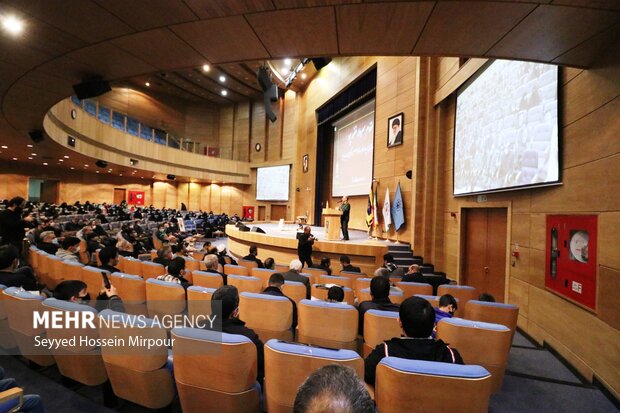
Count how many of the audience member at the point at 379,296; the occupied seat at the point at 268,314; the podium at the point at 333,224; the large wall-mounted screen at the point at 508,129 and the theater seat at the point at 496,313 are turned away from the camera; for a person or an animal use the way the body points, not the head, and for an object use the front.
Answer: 3

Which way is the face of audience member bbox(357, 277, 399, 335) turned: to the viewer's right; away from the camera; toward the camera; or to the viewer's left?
away from the camera

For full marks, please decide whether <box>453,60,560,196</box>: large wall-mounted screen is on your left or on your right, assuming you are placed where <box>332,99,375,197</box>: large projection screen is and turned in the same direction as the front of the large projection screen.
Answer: on your left

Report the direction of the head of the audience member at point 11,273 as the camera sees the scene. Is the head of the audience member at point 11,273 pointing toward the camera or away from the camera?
away from the camera

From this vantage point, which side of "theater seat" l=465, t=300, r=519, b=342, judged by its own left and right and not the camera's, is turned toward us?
back

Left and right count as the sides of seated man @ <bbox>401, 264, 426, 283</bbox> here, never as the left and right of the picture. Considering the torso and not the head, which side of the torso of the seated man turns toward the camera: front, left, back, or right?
back

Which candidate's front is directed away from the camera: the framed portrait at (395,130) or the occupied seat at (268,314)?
the occupied seat

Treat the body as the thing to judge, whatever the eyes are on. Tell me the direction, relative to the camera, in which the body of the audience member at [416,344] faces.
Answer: away from the camera

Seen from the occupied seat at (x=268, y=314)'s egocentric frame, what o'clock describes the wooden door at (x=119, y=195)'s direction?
The wooden door is roughly at 11 o'clock from the occupied seat.

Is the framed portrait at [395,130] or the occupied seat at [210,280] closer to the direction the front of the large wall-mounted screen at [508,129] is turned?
the occupied seat

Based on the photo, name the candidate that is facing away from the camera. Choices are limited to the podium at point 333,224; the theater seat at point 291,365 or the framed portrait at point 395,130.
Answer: the theater seat

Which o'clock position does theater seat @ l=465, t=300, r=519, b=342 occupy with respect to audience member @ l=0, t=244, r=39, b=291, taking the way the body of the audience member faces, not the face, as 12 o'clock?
The theater seat is roughly at 3 o'clock from the audience member.

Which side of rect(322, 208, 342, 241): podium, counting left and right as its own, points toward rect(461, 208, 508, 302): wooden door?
left

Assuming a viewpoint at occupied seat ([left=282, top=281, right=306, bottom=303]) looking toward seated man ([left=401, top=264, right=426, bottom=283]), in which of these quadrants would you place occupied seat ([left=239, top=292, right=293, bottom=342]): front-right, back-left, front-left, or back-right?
back-right

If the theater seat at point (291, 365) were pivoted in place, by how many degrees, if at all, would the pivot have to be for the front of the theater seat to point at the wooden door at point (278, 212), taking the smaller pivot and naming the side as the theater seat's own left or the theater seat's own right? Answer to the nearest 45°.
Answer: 0° — it already faces it

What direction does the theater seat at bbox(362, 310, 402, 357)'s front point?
away from the camera
